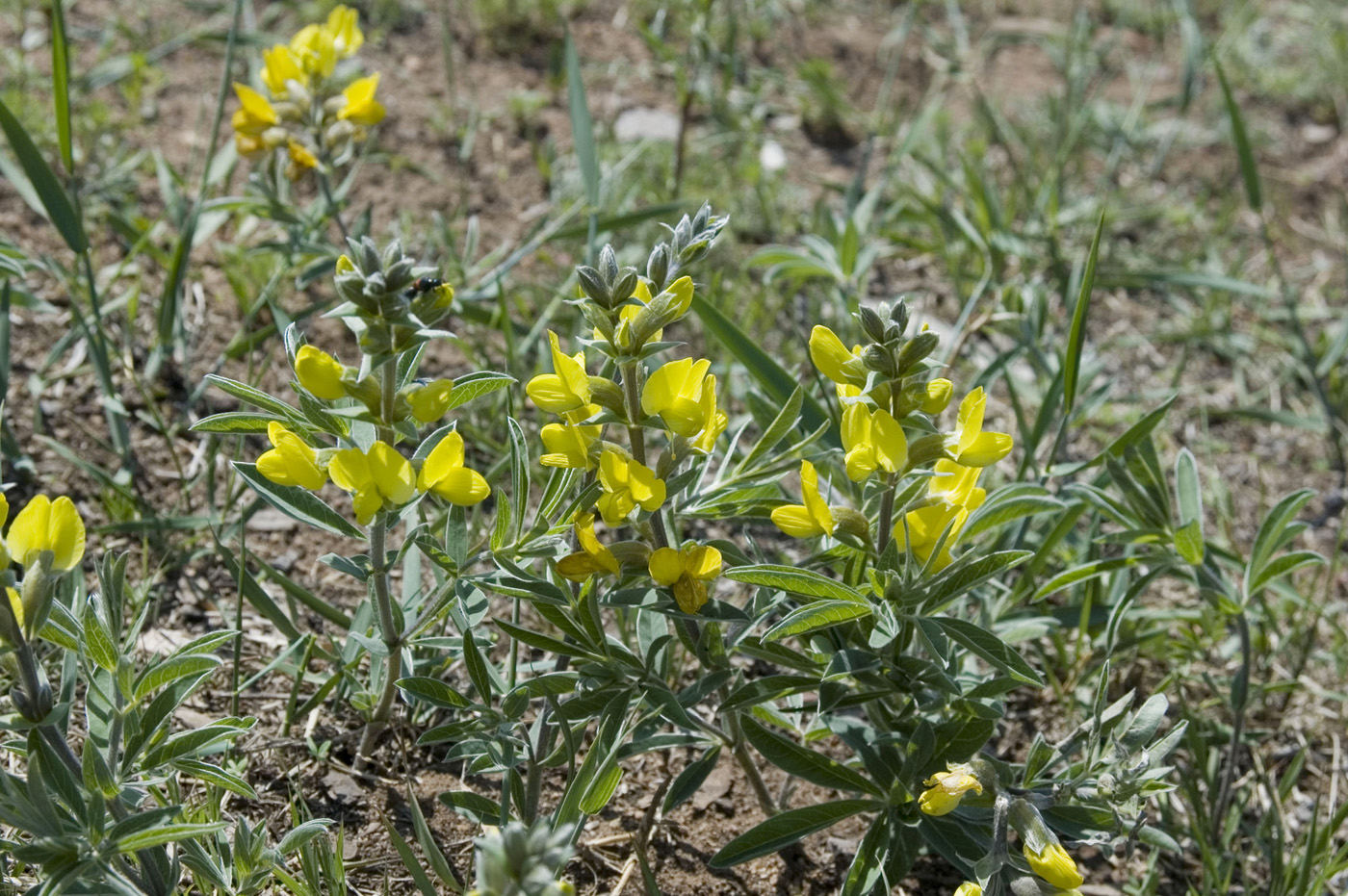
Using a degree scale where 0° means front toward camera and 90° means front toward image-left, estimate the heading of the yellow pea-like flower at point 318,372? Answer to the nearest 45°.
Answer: approximately 90°

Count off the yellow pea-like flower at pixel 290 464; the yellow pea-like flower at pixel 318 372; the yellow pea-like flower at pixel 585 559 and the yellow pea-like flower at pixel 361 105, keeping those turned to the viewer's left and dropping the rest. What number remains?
3

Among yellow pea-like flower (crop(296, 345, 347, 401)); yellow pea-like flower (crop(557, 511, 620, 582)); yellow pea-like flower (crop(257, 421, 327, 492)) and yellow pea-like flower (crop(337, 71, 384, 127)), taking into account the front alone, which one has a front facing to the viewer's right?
yellow pea-like flower (crop(337, 71, 384, 127))

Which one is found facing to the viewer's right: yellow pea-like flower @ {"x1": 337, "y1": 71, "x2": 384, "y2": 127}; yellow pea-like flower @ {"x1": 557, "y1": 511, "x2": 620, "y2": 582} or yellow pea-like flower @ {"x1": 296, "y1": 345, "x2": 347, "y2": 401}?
yellow pea-like flower @ {"x1": 337, "y1": 71, "x2": 384, "y2": 127}

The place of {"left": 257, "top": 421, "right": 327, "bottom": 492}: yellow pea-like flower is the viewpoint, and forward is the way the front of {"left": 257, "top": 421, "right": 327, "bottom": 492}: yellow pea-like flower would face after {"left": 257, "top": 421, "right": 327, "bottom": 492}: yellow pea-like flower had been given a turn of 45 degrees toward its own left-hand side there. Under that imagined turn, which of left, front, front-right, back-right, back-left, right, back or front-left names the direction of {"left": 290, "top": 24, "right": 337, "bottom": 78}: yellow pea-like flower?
back-right

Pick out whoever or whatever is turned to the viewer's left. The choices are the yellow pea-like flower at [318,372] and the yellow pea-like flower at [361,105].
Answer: the yellow pea-like flower at [318,372]

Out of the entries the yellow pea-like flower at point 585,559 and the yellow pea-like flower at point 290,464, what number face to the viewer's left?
2

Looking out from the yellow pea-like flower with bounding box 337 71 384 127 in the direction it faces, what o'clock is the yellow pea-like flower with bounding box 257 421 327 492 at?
the yellow pea-like flower with bounding box 257 421 327 492 is roughly at 3 o'clock from the yellow pea-like flower with bounding box 337 71 384 127.

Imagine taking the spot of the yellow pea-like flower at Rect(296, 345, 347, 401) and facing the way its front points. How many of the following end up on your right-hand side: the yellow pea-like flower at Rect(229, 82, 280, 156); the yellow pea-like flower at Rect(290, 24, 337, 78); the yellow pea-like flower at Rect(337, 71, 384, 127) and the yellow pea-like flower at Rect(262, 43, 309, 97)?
4

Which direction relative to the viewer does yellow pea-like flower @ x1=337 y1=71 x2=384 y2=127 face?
to the viewer's right

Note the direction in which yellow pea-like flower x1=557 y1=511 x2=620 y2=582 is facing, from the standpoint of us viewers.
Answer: facing to the left of the viewer
